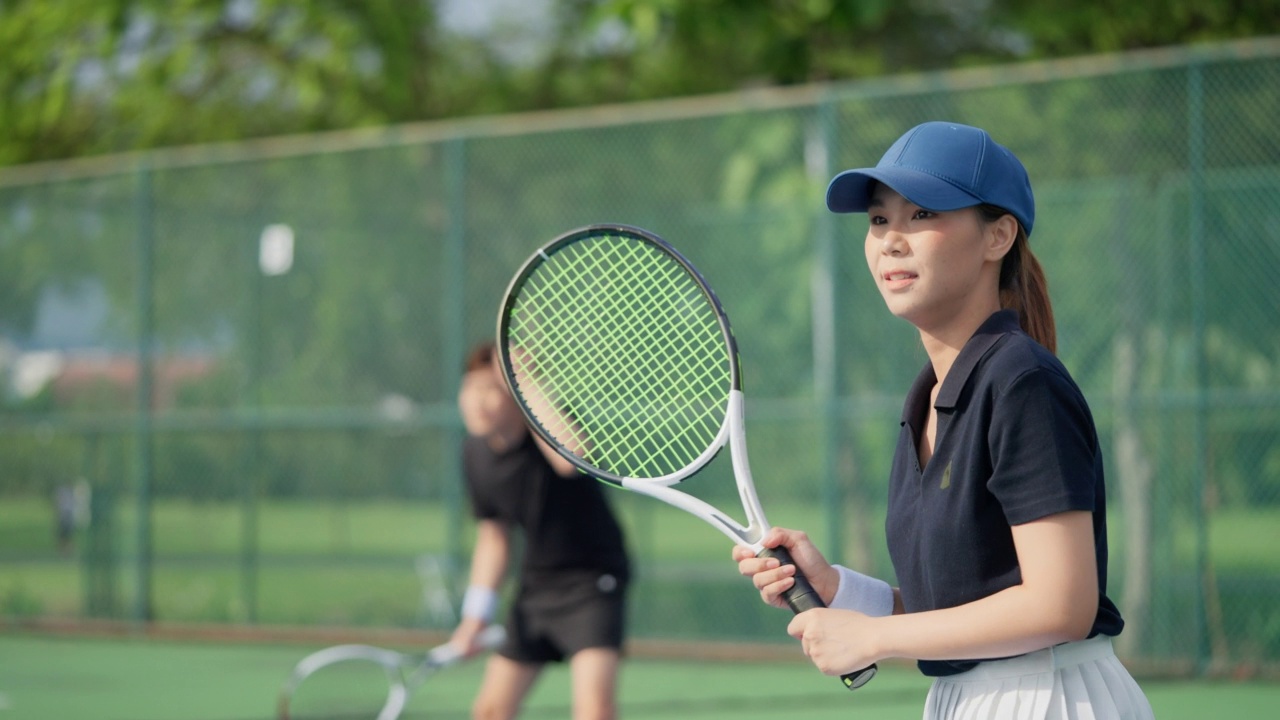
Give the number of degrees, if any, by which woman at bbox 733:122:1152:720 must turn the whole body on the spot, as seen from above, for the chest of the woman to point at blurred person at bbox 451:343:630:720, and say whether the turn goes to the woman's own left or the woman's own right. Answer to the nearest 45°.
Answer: approximately 90° to the woman's own right

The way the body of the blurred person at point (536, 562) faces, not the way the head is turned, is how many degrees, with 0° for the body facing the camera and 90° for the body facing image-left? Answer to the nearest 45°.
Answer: approximately 45°

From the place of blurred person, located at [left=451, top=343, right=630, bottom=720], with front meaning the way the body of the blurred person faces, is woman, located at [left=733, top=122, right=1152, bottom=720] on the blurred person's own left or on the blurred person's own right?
on the blurred person's own left

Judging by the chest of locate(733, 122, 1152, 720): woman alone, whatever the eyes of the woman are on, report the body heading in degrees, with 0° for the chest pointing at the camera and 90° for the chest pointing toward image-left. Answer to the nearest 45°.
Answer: approximately 45°

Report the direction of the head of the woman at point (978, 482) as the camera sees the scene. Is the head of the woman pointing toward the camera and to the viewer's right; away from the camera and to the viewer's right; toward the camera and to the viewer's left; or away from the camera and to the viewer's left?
toward the camera and to the viewer's left
